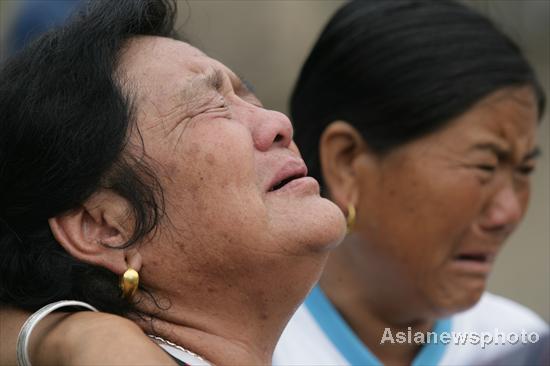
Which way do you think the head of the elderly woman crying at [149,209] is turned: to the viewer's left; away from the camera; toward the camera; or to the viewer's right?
to the viewer's right

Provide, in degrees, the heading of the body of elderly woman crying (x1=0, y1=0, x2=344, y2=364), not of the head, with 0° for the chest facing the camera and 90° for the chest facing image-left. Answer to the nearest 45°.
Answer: approximately 270°
